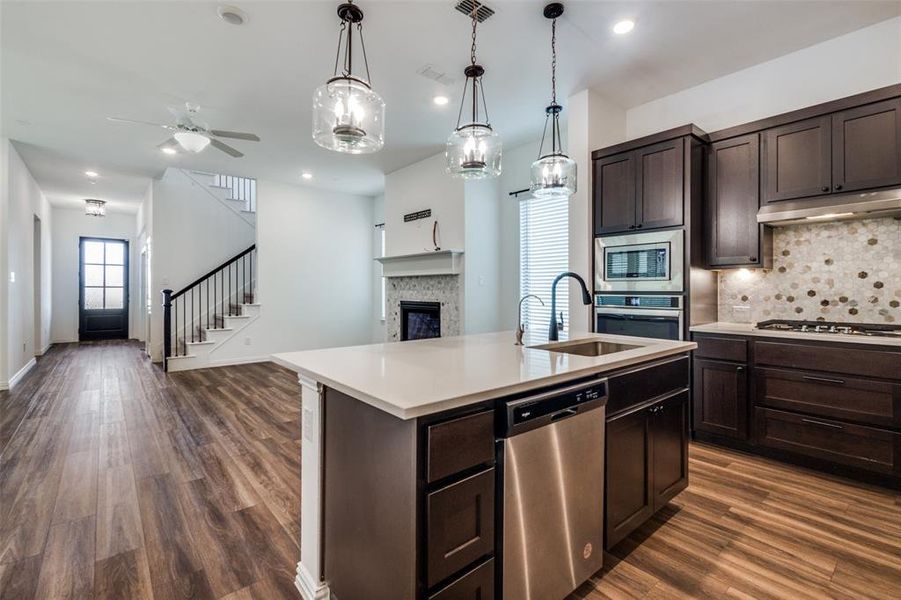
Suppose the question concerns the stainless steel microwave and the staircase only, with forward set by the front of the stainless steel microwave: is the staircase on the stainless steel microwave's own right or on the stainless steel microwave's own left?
on the stainless steel microwave's own right

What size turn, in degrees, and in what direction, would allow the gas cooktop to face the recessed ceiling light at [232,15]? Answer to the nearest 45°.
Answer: approximately 45° to its right

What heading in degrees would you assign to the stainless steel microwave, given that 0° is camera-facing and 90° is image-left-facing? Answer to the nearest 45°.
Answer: approximately 45°

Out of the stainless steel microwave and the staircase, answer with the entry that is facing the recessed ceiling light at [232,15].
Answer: the stainless steel microwave

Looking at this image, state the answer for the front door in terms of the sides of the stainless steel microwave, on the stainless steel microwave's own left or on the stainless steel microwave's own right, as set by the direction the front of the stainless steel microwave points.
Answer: on the stainless steel microwave's own right

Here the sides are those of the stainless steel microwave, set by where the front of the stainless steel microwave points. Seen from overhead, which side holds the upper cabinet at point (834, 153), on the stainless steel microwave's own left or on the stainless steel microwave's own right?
on the stainless steel microwave's own left

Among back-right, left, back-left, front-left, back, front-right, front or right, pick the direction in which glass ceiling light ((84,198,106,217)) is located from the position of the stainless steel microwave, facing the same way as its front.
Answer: front-right

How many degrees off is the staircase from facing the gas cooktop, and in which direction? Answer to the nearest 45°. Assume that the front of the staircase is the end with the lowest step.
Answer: approximately 135° to its left

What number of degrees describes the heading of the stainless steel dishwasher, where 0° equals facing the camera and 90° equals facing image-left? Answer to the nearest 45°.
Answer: approximately 315°

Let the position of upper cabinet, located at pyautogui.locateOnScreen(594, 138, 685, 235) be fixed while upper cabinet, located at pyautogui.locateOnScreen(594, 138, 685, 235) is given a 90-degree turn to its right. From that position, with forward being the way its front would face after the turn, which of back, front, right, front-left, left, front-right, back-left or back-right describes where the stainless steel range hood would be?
back-right

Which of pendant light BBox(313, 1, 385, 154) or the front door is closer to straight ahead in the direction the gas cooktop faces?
the pendant light

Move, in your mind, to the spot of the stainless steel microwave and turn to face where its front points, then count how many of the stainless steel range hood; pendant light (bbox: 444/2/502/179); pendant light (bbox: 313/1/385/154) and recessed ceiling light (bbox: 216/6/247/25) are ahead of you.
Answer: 3
